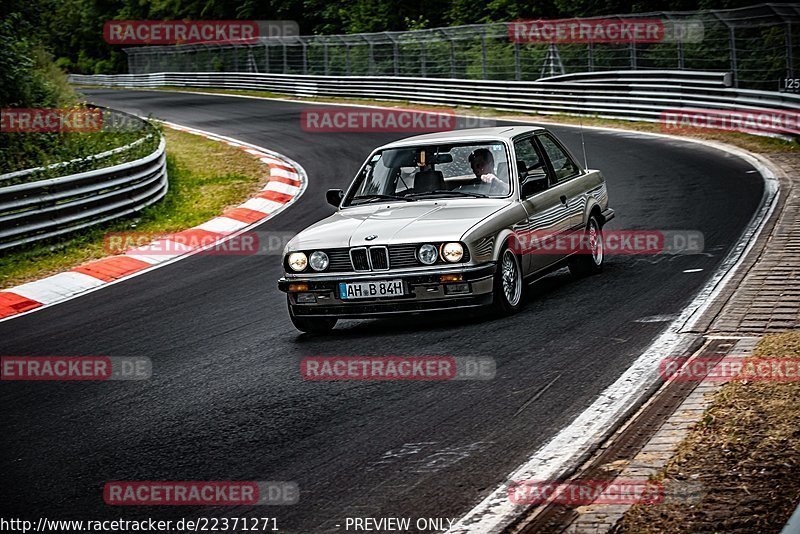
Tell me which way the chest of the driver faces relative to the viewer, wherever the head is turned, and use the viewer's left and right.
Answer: facing the viewer and to the left of the viewer

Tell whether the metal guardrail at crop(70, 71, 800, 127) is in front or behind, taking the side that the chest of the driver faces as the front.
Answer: behind

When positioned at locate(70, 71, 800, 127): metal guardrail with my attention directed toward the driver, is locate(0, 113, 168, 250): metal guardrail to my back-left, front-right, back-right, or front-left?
front-right

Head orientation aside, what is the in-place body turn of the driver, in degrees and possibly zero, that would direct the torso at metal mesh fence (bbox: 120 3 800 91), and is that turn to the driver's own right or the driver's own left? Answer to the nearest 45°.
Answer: approximately 135° to the driver's own right

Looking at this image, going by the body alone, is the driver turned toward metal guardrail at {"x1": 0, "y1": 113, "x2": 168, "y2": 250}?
no

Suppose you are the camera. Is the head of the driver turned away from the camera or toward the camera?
toward the camera
